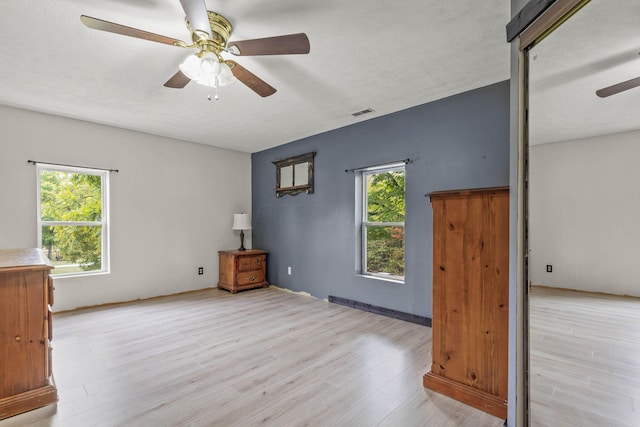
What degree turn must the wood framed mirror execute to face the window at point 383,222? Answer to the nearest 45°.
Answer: approximately 90° to its left

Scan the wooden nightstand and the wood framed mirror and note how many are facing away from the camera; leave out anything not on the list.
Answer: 0

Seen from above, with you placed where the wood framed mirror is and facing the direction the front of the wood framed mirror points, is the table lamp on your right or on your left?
on your right

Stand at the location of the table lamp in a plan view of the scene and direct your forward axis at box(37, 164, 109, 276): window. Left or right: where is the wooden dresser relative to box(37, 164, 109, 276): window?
left

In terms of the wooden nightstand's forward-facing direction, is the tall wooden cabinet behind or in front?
in front

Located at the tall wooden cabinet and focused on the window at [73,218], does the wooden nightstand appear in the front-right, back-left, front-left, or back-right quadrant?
front-right

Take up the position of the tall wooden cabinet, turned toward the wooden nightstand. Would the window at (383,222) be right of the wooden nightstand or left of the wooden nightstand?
right

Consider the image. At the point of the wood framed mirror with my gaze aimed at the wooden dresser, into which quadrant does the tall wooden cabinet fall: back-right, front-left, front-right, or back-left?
front-left

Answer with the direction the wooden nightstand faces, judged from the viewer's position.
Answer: facing the viewer and to the right of the viewer
